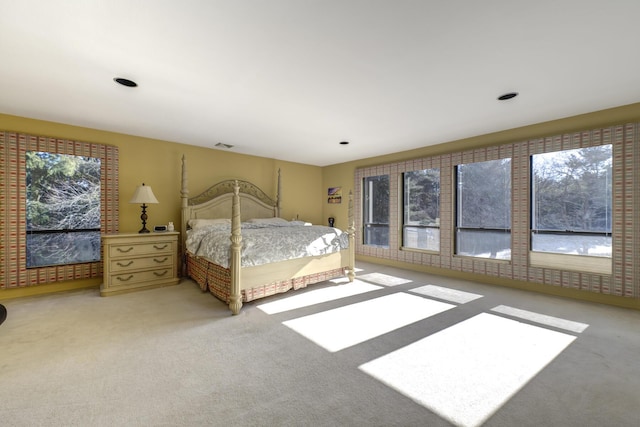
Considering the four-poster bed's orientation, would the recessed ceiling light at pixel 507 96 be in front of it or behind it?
in front

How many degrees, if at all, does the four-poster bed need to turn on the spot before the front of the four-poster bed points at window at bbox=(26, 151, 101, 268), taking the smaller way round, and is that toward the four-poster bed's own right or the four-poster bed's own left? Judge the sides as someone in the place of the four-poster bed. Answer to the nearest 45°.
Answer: approximately 135° to the four-poster bed's own right

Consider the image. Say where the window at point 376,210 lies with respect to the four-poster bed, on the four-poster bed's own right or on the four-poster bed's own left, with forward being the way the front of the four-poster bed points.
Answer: on the four-poster bed's own left

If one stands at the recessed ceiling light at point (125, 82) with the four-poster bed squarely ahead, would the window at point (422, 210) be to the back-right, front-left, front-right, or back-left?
front-right

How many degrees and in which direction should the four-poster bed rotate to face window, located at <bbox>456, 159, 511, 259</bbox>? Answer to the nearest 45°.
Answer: approximately 45° to its left

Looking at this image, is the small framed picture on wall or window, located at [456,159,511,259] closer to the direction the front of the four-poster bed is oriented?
the window

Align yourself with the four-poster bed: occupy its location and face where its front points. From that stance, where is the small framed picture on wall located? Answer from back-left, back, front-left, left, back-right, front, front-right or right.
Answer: left

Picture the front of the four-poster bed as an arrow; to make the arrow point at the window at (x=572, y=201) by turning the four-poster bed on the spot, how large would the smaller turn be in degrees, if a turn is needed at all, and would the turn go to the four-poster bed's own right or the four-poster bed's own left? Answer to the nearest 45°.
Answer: approximately 45° to the four-poster bed's own left

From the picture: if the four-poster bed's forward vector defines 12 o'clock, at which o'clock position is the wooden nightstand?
The wooden nightstand is roughly at 5 o'clock from the four-poster bed.

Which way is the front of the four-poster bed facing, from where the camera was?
facing the viewer and to the right of the viewer

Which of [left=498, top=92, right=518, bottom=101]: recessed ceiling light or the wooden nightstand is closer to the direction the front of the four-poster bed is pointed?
the recessed ceiling light
